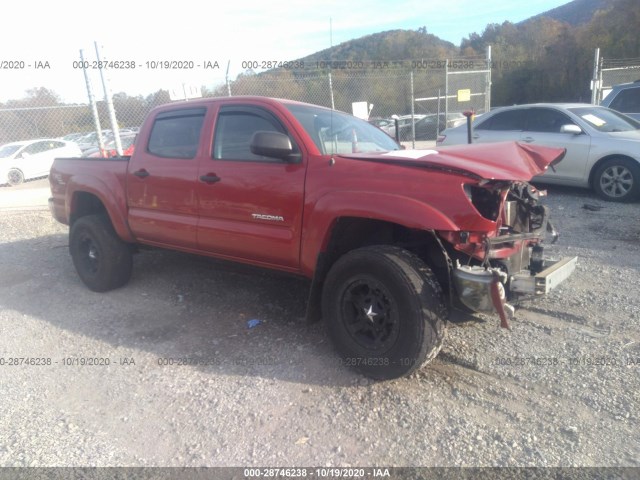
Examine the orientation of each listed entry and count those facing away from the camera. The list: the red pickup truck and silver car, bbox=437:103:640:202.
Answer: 0

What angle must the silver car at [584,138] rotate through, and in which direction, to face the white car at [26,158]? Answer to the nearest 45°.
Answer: approximately 135° to its right

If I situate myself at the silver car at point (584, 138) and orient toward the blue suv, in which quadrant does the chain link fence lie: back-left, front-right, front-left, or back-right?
front-left

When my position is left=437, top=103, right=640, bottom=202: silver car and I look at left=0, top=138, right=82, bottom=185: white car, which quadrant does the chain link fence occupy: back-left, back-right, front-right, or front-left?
front-right

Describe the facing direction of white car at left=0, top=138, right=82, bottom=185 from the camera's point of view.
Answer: facing the viewer and to the left of the viewer

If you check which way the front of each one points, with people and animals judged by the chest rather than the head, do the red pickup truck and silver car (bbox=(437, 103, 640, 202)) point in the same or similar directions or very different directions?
same or similar directions

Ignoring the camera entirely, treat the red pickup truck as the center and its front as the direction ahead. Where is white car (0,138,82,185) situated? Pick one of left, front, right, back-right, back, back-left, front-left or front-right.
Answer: back

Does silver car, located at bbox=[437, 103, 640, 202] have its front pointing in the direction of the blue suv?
no

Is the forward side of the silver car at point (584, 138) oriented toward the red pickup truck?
no

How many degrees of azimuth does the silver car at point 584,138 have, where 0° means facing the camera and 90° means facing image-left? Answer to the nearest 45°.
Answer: approximately 315°

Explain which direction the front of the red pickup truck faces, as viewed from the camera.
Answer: facing the viewer and to the right of the viewer

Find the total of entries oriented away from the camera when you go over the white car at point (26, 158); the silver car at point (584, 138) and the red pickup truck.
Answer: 0

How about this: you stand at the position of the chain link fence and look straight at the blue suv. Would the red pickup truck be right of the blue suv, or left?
right
